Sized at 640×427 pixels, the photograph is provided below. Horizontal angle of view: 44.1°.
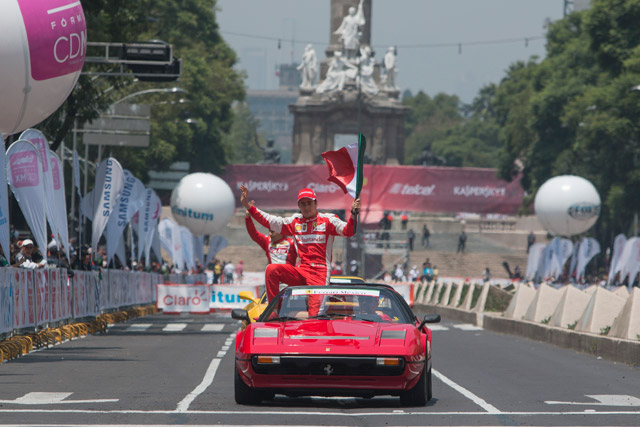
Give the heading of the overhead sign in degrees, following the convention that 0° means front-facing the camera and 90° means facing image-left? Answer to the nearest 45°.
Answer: approximately 180°

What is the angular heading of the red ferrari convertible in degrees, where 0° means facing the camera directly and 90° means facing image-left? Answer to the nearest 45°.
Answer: approximately 0°

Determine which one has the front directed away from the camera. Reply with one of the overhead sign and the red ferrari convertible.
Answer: the overhead sign

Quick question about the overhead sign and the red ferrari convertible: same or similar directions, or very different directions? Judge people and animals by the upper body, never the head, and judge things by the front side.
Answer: very different directions
